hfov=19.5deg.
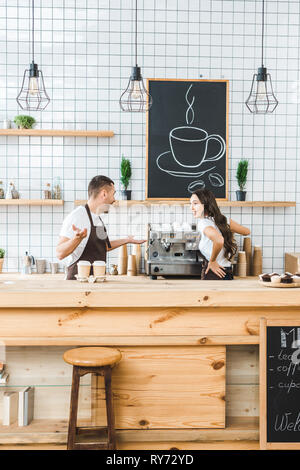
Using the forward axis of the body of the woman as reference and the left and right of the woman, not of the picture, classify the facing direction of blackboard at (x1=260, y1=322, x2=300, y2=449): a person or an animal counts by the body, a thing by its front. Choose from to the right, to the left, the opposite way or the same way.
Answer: to the left

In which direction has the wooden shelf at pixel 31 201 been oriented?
toward the camera

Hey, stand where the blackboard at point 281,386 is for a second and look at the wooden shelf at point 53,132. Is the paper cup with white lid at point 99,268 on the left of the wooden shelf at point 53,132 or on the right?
left

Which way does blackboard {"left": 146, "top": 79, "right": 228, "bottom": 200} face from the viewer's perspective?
toward the camera

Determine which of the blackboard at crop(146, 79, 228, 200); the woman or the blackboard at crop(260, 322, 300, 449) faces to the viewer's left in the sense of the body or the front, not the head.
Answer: the woman

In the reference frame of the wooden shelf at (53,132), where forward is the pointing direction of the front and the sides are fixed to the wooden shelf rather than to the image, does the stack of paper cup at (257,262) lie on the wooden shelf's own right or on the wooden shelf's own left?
on the wooden shelf's own left

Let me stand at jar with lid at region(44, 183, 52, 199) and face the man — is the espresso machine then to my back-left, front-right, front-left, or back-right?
front-left

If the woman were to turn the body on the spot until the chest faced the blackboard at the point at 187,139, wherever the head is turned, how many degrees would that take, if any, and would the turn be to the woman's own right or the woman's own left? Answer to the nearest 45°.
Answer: approximately 90° to the woman's own right

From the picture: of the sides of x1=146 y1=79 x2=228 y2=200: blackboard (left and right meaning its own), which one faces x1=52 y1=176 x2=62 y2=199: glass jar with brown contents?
right

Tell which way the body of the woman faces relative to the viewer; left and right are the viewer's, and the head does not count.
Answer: facing to the left of the viewer

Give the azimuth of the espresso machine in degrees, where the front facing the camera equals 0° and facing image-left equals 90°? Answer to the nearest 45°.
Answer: approximately 0°

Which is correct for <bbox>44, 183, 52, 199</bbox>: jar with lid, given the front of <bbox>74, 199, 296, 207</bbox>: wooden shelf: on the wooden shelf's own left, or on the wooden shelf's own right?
on the wooden shelf's own right
